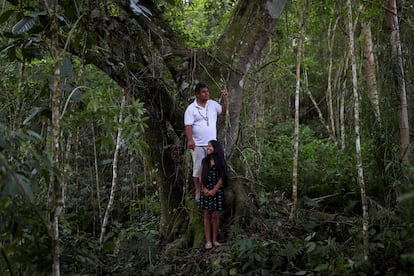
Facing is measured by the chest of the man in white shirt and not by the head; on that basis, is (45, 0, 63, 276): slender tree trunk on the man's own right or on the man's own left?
on the man's own right

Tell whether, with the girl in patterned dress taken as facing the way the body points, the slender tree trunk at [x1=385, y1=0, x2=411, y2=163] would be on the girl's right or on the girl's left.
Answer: on the girl's left

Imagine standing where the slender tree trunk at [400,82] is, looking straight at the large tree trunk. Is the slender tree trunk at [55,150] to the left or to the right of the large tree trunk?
left

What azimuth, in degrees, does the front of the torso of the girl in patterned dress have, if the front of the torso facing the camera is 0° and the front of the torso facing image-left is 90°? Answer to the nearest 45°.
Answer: approximately 45°

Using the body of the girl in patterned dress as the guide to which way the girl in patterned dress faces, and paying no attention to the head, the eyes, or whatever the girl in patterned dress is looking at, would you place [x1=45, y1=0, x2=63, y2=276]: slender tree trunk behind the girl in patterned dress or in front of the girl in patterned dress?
in front

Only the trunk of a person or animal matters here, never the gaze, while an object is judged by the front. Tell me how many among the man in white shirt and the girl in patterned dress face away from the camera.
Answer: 0
